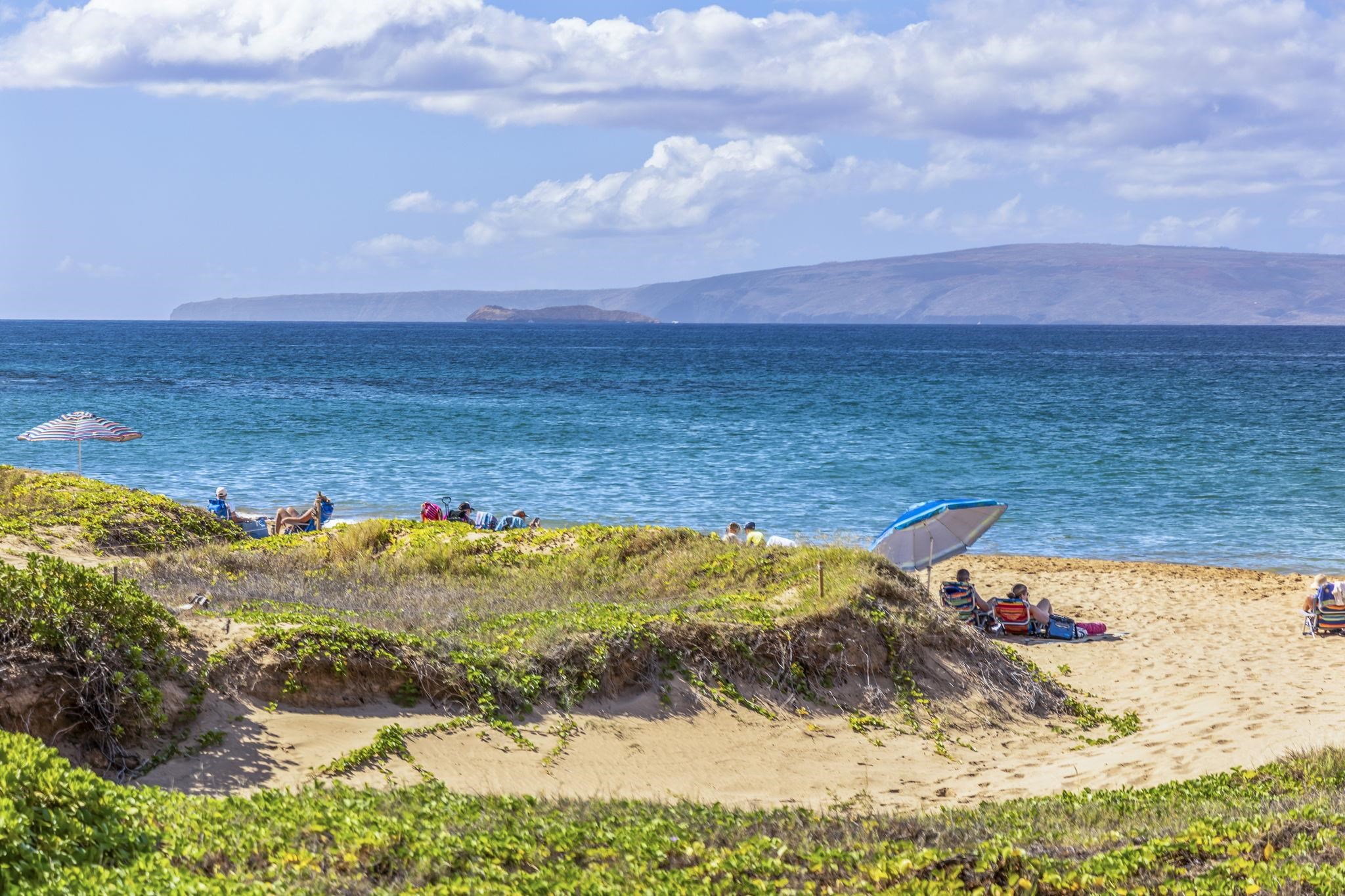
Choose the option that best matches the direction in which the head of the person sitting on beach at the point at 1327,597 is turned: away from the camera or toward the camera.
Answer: away from the camera

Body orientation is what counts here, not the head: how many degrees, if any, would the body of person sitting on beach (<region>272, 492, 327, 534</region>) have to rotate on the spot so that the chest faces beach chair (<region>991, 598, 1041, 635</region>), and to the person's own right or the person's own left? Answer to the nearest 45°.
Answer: approximately 135° to the person's own left

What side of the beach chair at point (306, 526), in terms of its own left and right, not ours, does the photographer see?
left

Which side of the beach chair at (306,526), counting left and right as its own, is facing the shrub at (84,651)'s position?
left

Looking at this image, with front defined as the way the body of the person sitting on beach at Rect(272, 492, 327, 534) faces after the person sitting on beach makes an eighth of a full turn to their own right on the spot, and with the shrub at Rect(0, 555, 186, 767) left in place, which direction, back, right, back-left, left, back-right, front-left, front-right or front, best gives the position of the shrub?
back-left

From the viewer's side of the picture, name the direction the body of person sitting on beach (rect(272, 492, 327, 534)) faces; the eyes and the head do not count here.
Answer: to the viewer's left

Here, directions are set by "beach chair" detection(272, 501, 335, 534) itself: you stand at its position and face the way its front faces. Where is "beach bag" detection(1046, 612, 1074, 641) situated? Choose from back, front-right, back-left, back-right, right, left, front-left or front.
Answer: back-left
